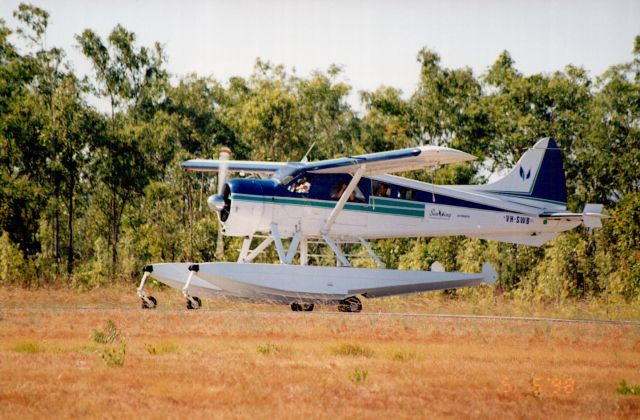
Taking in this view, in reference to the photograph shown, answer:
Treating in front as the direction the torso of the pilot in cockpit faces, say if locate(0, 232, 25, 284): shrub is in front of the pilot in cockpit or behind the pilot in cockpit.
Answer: in front

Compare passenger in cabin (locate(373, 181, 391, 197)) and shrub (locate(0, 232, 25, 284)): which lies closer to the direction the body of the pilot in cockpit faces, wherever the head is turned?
the shrub

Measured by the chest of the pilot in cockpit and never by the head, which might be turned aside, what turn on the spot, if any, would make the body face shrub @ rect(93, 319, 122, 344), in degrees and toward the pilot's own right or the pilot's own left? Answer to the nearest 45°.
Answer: approximately 45° to the pilot's own left

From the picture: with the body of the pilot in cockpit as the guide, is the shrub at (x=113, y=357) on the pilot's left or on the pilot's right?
on the pilot's left

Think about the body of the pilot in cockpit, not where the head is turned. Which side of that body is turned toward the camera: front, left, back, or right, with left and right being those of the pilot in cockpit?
left
